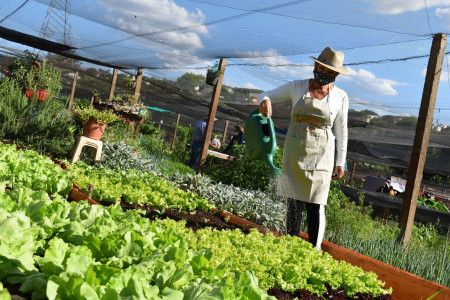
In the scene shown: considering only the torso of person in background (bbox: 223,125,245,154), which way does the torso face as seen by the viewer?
to the viewer's left

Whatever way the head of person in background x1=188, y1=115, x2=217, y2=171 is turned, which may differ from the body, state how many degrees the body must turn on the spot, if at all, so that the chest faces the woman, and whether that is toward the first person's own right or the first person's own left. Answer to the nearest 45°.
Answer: approximately 90° to the first person's own right

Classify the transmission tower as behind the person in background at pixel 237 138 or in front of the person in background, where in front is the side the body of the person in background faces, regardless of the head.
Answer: in front

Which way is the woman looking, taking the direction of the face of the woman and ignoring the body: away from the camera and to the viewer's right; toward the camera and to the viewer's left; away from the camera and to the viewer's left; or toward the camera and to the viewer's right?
toward the camera and to the viewer's left

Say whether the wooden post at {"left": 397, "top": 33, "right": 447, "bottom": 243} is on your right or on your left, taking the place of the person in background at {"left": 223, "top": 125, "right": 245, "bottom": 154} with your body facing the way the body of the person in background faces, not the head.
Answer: on your left

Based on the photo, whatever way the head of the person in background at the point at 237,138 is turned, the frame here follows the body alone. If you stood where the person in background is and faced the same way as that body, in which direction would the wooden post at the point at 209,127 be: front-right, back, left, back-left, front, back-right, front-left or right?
left

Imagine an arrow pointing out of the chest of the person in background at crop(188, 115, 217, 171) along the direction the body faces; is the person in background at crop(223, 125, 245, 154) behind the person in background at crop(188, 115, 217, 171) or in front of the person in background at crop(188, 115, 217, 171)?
in front

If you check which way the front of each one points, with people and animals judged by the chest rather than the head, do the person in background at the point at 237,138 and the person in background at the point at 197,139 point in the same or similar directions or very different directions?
very different directions
